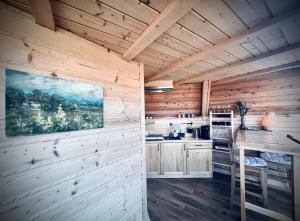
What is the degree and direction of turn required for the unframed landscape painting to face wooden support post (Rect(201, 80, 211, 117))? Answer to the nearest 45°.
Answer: approximately 45° to its left

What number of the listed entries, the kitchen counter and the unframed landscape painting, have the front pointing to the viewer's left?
0

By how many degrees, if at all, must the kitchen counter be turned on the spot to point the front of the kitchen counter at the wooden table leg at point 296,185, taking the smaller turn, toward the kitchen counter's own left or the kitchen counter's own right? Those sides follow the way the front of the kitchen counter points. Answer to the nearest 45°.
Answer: approximately 45° to the kitchen counter's own left

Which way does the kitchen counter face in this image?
toward the camera

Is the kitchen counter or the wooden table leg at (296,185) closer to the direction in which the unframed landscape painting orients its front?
the wooden table leg

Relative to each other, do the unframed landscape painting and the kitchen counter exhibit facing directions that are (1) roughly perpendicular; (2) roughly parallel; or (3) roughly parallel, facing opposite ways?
roughly perpendicular

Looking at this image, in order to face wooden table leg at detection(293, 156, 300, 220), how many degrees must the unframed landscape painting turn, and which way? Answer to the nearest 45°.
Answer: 0° — it already faces it

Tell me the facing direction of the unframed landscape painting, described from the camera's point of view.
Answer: facing the viewer and to the right of the viewer
